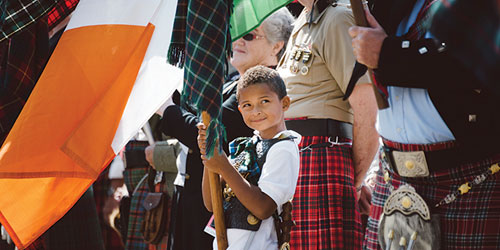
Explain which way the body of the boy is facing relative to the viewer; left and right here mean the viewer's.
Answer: facing the viewer and to the left of the viewer

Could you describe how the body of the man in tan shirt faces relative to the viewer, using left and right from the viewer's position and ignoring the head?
facing to the left of the viewer

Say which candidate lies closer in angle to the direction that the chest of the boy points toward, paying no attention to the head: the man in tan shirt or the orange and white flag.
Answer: the orange and white flag

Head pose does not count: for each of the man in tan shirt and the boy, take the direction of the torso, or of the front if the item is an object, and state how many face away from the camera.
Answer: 0

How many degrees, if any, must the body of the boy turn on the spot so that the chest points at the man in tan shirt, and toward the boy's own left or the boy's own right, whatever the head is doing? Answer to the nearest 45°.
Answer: approximately 180°
